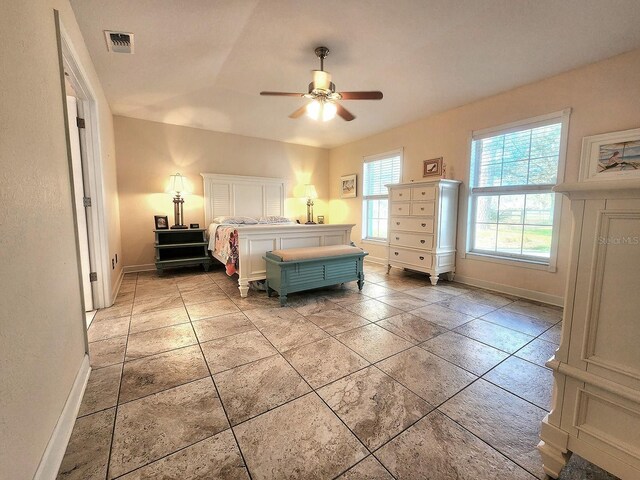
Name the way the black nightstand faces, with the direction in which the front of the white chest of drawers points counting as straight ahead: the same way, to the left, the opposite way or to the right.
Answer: to the left

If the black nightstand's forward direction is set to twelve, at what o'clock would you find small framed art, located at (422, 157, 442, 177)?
The small framed art is roughly at 10 o'clock from the black nightstand.

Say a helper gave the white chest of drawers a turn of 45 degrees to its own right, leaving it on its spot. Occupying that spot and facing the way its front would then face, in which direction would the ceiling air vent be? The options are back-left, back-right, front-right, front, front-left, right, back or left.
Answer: front-left

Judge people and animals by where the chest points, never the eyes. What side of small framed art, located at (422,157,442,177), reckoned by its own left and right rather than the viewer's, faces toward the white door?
front

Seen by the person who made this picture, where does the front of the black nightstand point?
facing the viewer

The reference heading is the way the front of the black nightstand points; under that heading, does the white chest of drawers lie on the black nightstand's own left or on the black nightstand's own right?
on the black nightstand's own left

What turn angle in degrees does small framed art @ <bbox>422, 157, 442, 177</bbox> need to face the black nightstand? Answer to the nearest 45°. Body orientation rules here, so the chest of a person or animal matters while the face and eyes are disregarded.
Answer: approximately 45° to its right

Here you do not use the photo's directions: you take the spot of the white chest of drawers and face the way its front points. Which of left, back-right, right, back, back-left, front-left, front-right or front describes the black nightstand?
front-right

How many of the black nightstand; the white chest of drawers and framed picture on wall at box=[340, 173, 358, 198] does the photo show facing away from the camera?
0

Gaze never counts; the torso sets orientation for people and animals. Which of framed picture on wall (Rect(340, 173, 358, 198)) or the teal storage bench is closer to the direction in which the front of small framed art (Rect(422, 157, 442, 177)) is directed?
the teal storage bench

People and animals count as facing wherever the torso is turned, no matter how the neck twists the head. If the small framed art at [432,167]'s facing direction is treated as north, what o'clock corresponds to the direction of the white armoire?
The white armoire is roughly at 10 o'clock from the small framed art.

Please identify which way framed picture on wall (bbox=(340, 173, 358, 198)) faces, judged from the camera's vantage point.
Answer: facing the viewer and to the left of the viewer

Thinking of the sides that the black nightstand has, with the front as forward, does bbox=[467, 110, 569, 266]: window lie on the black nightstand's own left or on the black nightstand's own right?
on the black nightstand's own left

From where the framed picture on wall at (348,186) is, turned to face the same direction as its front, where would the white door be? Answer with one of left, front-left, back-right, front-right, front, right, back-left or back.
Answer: front
